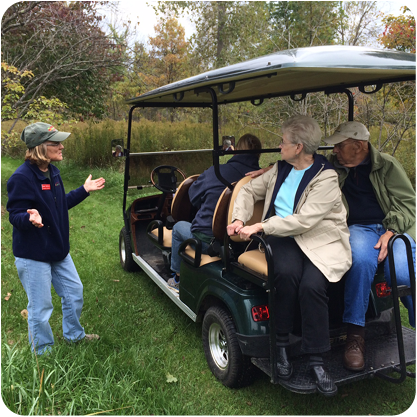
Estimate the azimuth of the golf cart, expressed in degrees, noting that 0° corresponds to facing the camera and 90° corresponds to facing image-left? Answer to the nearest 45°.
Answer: approximately 135°

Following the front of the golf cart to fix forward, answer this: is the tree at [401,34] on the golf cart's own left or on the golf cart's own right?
on the golf cart's own right

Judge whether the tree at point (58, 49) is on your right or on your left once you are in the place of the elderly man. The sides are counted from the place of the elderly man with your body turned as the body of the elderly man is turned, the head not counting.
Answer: on your right

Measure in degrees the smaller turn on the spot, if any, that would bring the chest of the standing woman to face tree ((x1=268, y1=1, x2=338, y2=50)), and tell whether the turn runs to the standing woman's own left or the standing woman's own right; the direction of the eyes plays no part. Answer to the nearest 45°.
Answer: approximately 90° to the standing woman's own left

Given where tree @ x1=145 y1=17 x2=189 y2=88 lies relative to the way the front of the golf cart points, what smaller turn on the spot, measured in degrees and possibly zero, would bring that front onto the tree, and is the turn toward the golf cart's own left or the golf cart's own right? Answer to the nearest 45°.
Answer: approximately 45° to the golf cart's own right

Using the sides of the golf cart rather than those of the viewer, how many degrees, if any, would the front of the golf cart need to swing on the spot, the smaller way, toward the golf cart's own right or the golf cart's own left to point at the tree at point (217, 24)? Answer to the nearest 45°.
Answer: approximately 45° to the golf cart's own right

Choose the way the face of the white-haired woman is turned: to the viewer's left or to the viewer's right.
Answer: to the viewer's left

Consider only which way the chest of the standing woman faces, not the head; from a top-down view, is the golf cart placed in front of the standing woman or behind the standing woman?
in front

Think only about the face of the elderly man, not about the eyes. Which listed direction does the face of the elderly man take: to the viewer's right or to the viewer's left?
to the viewer's left

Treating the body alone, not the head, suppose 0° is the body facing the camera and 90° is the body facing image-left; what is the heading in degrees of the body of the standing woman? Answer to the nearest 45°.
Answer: approximately 315°
